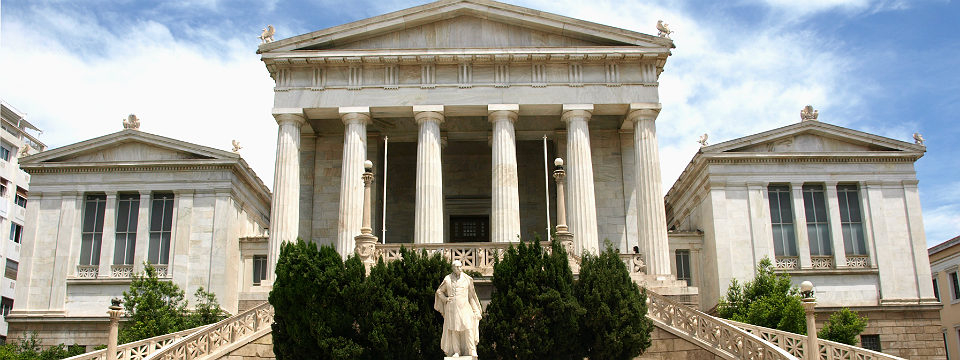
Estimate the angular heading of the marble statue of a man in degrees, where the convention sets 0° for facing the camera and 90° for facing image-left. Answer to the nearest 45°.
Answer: approximately 0°

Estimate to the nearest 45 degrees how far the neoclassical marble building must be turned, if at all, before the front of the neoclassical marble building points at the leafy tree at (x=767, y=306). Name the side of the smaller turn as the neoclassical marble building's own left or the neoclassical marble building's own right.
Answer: approximately 90° to the neoclassical marble building's own left

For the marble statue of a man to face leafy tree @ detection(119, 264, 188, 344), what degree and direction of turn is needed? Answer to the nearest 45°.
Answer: approximately 135° to its right

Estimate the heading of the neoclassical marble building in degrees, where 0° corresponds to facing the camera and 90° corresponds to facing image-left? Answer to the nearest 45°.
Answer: approximately 0°

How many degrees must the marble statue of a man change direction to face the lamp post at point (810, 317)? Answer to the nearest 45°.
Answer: approximately 90° to its left

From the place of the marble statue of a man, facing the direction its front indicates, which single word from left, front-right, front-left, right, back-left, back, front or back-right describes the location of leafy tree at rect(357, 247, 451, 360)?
back-right

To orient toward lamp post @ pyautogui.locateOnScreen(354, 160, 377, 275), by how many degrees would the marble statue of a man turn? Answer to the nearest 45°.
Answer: approximately 135° to its right

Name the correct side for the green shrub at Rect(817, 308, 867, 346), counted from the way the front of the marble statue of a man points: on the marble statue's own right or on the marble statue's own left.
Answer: on the marble statue's own left

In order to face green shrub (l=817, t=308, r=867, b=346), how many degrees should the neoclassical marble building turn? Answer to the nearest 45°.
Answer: approximately 90° to its left

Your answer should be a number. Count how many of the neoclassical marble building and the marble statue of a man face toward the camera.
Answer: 2
